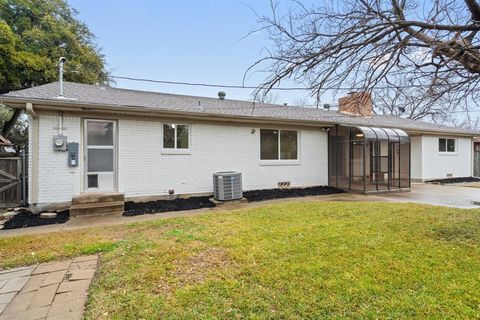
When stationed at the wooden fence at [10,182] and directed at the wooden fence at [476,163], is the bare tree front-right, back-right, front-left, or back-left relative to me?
front-right

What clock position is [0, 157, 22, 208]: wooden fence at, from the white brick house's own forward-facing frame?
The wooden fence is roughly at 10 o'clock from the white brick house.

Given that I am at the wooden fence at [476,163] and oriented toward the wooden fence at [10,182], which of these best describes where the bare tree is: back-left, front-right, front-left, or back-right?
front-left

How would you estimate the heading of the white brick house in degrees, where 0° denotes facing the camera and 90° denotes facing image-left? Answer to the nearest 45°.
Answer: approximately 135°

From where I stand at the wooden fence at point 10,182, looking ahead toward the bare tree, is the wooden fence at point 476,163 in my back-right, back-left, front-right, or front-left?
front-left

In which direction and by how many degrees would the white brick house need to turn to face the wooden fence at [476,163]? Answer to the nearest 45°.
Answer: approximately 90° to its left

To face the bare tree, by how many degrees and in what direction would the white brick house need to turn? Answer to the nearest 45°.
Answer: approximately 180°

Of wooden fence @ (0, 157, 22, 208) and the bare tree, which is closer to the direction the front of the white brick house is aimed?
the wooden fence
